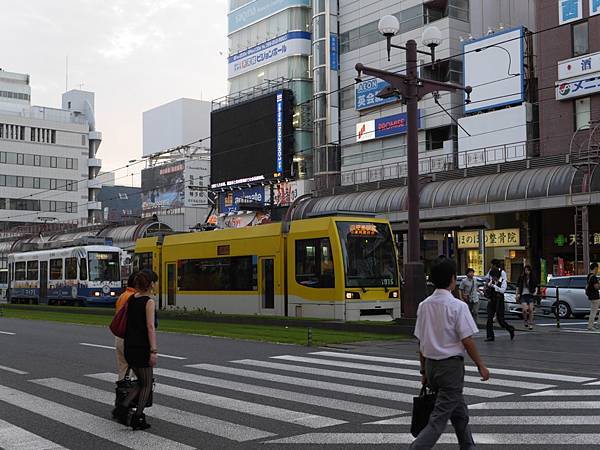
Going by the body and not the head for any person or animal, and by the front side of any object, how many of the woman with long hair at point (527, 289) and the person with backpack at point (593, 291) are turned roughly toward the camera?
1

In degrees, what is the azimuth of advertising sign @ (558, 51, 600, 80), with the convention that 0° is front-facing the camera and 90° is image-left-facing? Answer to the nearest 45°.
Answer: approximately 45°

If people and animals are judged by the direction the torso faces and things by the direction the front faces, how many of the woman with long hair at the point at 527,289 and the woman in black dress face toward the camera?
1

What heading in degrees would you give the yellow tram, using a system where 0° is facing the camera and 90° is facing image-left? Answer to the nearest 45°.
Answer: approximately 315°

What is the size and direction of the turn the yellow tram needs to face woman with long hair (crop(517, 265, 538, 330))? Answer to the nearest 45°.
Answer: approximately 45° to its left

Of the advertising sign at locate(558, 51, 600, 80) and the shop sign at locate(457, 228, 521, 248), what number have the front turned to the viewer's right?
0

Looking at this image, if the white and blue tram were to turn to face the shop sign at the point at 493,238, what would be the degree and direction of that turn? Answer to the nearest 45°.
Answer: approximately 45° to its left

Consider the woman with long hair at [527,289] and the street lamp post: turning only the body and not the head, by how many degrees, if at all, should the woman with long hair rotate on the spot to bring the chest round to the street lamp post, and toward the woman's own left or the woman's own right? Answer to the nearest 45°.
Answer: approximately 45° to the woman's own right

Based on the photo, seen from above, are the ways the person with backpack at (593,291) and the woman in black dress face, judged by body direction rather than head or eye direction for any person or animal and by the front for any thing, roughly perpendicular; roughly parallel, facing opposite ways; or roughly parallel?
roughly perpendicular
